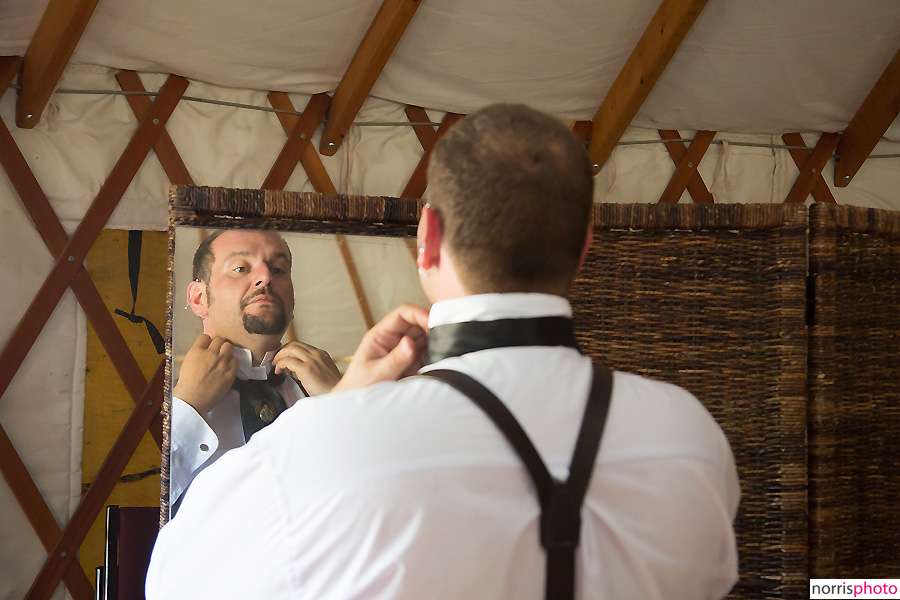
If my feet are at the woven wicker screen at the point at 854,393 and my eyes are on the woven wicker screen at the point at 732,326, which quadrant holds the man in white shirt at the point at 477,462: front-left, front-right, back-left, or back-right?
front-left

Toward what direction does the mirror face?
toward the camera

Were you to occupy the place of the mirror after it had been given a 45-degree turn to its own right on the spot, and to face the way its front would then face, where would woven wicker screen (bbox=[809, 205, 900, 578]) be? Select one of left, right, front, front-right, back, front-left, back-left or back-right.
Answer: back-left

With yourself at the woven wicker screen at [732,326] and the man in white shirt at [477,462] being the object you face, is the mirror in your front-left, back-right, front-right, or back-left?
front-right

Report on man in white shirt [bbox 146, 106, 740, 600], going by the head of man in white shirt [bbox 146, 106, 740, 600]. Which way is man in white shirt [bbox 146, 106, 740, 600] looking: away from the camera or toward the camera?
away from the camera

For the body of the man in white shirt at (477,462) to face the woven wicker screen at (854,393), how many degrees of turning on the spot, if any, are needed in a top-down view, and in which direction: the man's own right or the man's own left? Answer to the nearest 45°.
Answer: approximately 90° to the man's own right

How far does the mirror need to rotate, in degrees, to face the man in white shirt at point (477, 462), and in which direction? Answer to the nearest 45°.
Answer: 0° — it already faces them

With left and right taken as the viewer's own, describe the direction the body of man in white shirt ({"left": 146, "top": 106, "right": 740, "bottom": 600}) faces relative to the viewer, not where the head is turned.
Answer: facing away from the viewer and to the left of the viewer

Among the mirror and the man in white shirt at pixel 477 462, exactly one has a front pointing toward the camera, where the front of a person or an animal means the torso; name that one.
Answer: the mirror

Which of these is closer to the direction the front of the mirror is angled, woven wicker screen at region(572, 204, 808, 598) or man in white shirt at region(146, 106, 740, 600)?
the man in white shirt

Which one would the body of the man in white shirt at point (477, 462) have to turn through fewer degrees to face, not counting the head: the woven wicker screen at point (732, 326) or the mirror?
the mirror

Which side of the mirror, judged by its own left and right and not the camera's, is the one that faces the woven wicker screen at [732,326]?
left

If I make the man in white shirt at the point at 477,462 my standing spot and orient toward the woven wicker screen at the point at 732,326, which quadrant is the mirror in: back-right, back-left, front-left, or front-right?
front-left
